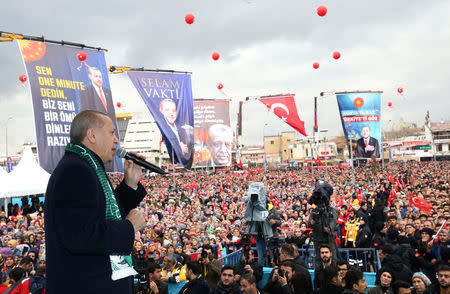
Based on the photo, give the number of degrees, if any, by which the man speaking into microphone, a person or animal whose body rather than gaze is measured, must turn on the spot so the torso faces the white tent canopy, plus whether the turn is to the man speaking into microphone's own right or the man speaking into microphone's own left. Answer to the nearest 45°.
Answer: approximately 90° to the man speaking into microphone's own left

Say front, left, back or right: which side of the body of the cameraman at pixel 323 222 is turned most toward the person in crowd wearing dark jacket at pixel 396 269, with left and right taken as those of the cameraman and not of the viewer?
left

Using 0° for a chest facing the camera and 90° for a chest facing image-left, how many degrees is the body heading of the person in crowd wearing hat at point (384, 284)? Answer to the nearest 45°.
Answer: approximately 45°

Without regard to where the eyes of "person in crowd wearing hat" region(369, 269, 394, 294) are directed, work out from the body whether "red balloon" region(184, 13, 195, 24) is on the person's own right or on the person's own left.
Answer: on the person's own right

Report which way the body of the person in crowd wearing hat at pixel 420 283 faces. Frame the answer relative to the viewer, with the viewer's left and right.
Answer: facing the viewer and to the left of the viewer

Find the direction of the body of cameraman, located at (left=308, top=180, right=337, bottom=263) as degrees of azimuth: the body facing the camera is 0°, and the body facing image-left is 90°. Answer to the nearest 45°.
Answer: approximately 45°

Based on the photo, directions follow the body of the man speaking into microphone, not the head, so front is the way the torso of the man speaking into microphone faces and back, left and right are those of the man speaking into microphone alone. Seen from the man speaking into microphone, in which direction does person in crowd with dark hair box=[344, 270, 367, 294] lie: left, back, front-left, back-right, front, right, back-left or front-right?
front-left

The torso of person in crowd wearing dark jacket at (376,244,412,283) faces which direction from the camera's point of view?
to the viewer's left

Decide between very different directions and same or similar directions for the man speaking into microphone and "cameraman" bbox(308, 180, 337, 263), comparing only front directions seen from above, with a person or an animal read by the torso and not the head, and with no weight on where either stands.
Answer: very different directions

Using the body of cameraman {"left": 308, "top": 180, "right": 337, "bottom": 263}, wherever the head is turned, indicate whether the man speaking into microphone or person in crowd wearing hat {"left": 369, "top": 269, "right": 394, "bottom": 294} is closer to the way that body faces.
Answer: the man speaking into microphone

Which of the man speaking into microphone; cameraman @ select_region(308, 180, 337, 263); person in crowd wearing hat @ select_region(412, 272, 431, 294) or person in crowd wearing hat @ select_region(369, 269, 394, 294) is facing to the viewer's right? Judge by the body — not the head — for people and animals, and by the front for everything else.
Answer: the man speaking into microphone

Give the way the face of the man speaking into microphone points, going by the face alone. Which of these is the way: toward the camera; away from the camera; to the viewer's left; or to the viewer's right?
to the viewer's right

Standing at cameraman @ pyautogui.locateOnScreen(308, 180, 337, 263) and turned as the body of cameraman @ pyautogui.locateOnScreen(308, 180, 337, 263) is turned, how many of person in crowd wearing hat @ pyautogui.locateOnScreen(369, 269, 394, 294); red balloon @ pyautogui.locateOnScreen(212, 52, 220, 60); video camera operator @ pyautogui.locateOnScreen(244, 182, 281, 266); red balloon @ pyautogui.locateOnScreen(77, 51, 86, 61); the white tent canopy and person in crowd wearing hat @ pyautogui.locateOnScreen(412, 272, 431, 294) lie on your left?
2
